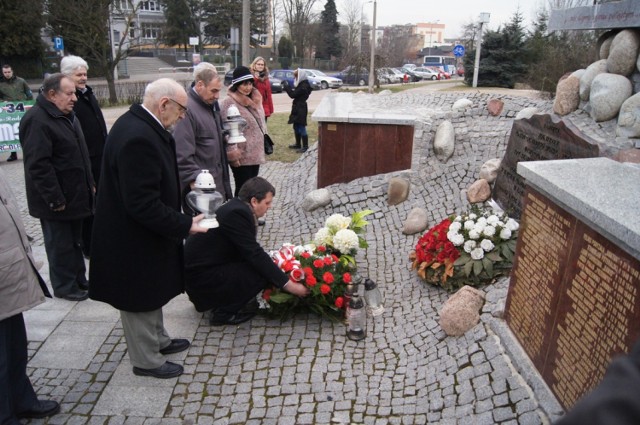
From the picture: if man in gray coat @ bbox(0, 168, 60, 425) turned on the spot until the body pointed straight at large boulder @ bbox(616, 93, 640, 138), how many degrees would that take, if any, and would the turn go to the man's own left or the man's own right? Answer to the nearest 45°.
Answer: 0° — they already face it

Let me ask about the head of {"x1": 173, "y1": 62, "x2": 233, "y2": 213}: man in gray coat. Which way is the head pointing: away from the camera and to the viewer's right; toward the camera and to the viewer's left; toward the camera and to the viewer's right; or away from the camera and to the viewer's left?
toward the camera and to the viewer's right

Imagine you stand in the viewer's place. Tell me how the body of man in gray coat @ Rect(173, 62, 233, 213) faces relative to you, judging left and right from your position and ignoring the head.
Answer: facing the viewer and to the right of the viewer

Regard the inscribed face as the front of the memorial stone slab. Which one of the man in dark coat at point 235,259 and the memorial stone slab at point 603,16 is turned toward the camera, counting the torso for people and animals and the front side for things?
the memorial stone slab

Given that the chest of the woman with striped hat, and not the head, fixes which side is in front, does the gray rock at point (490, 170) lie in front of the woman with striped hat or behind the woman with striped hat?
in front

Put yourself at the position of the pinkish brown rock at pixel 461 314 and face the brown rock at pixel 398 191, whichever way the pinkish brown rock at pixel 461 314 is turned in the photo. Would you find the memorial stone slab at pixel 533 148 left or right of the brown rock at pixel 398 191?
right

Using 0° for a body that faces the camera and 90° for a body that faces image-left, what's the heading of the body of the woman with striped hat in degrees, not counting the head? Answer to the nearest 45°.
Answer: approximately 315°

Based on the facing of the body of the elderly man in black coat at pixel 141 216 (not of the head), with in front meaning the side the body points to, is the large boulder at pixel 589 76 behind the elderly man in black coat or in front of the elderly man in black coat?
in front

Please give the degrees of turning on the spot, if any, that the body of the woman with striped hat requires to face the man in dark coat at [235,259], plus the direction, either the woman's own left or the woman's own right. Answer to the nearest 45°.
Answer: approximately 45° to the woman's own right

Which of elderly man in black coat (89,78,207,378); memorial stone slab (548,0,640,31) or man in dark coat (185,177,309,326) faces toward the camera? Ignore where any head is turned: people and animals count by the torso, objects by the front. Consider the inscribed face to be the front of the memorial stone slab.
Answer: the memorial stone slab

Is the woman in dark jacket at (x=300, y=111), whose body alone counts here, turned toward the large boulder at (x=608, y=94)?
no

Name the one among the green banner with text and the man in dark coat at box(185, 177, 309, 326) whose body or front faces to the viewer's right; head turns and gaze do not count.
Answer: the man in dark coat

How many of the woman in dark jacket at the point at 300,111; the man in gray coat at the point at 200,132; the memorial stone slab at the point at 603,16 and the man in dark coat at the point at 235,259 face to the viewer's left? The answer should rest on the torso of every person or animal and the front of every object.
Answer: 1

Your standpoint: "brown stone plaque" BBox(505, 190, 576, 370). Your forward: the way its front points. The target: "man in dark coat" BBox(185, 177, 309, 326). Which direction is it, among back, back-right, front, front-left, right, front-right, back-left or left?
front-right
